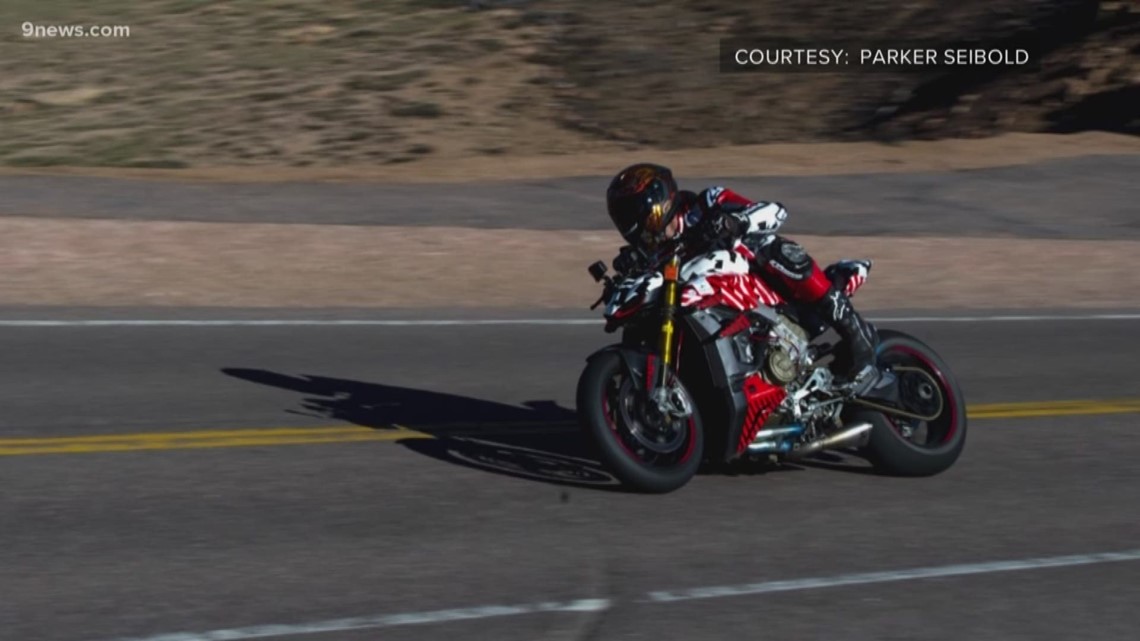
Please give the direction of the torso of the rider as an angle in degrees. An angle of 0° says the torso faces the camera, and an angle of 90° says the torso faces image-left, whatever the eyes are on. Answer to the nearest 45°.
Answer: approximately 45°

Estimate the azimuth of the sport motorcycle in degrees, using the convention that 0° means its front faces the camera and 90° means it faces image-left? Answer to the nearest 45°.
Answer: approximately 45°
